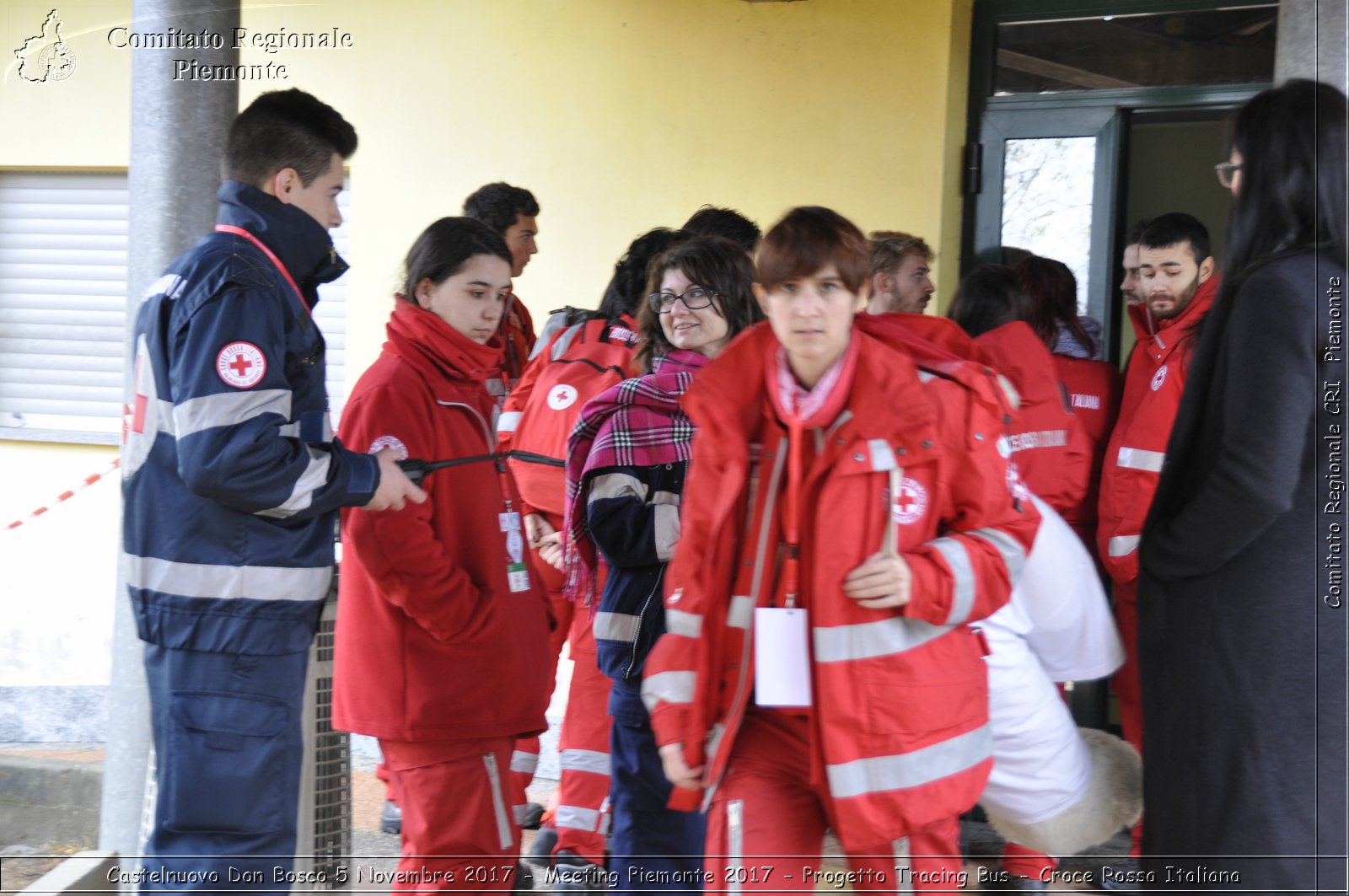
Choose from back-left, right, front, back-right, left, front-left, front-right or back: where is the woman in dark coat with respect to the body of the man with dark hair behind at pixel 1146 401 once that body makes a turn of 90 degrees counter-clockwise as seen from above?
front-right

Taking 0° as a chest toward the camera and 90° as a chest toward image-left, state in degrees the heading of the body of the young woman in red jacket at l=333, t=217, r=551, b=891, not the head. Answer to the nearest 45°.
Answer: approximately 315°

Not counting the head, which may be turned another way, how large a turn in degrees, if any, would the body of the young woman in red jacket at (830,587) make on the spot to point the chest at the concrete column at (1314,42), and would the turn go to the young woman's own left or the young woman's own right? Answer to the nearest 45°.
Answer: approximately 135° to the young woman's own left

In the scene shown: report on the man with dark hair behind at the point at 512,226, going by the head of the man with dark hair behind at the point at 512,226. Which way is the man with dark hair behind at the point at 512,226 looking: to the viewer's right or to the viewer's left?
to the viewer's right

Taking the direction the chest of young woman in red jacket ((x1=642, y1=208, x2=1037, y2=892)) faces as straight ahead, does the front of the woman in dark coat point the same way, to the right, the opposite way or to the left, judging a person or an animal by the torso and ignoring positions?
to the right

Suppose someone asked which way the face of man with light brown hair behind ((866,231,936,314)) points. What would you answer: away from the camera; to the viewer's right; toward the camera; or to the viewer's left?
to the viewer's right

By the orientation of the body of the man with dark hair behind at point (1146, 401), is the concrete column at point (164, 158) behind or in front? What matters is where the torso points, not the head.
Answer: in front

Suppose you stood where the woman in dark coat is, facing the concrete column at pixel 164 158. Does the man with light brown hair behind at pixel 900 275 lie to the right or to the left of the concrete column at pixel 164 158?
right

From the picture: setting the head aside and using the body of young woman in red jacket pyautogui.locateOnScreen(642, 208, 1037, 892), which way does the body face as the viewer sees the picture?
toward the camera

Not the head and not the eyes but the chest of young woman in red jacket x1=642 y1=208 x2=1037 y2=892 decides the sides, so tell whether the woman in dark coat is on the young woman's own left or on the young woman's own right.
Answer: on the young woman's own left

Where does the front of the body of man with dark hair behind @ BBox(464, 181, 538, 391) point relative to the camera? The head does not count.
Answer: to the viewer's right

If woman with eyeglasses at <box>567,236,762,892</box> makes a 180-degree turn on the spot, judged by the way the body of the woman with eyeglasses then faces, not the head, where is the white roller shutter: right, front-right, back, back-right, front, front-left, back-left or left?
front

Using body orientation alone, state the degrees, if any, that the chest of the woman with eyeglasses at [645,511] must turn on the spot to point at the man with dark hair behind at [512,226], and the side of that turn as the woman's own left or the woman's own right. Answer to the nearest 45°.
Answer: approximately 135° to the woman's own left

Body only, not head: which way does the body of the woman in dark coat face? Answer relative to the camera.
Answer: to the viewer's left

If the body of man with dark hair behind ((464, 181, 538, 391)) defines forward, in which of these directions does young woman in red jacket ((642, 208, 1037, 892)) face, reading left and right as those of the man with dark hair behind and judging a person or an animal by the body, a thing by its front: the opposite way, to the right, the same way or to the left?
to the right
